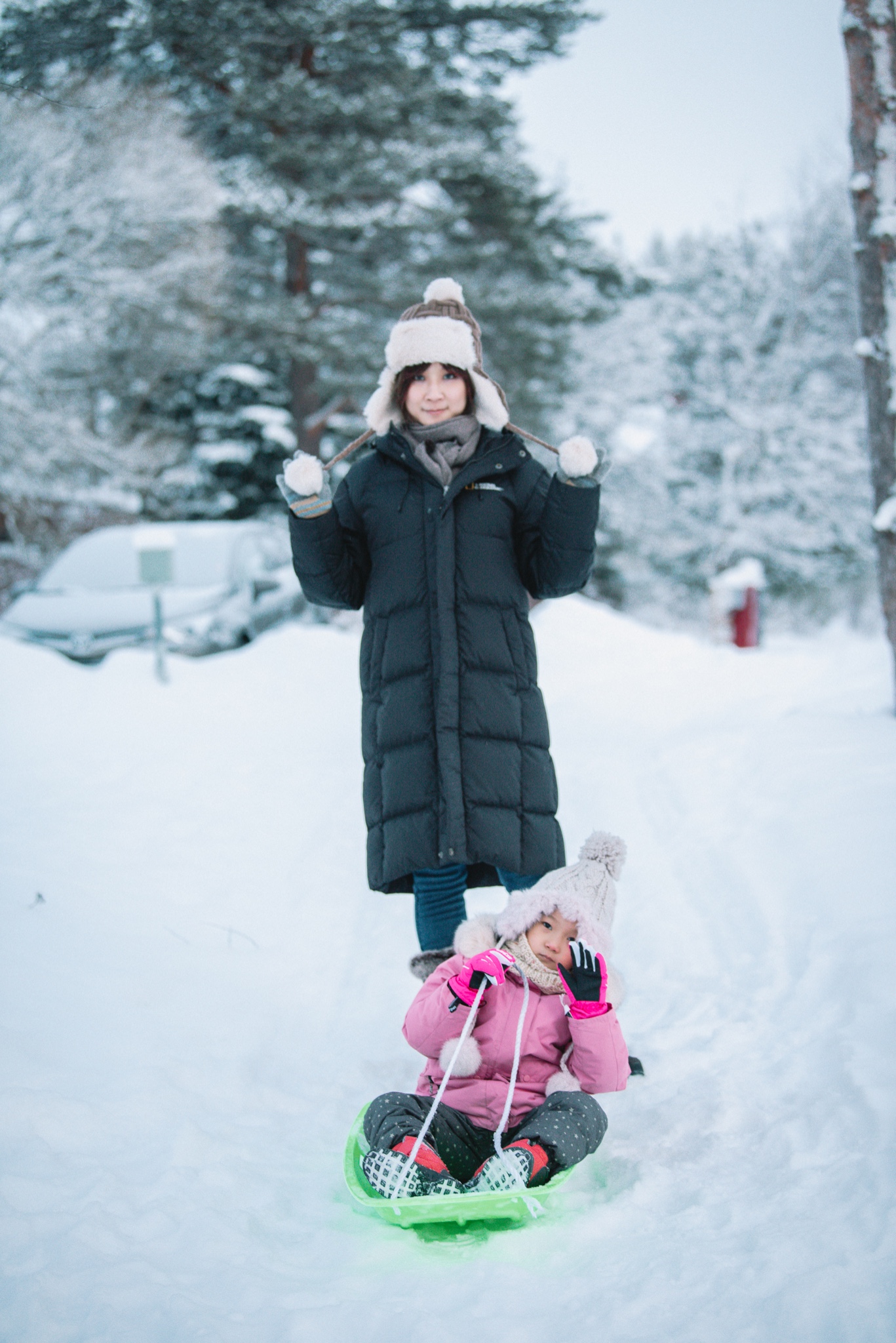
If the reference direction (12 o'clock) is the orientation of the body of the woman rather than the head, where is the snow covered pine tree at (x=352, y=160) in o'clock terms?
The snow covered pine tree is roughly at 6 o'clock from the woman.

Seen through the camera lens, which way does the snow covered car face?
facing the viewer and to the left of the viewer

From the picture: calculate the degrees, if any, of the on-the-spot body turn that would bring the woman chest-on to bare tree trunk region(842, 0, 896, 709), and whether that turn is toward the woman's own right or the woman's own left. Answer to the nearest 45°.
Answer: approximately 135° to the woman's own left

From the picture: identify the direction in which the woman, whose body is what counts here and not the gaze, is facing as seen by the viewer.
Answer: toward the camera

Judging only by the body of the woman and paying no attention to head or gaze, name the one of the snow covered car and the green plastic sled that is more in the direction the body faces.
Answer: the green plastic sled

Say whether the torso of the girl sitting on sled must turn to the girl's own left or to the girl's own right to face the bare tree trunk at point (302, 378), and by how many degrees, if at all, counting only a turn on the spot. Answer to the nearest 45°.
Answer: approximately 180°

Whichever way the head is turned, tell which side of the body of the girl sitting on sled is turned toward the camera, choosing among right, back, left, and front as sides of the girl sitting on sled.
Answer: front

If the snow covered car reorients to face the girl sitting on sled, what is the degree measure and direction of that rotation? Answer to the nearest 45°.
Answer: approximately 45° to its left
